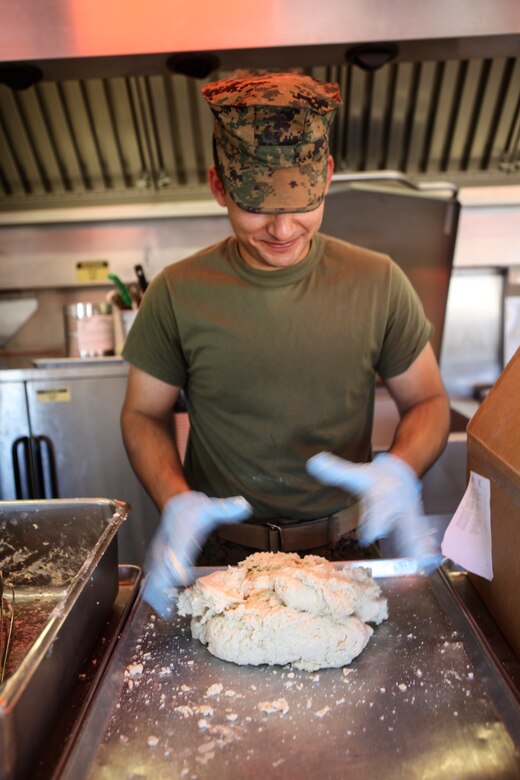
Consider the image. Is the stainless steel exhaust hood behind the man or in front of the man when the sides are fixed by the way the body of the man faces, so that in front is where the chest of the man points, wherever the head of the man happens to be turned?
behind

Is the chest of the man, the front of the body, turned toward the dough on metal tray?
yes

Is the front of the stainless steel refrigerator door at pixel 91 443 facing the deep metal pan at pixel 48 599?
yes

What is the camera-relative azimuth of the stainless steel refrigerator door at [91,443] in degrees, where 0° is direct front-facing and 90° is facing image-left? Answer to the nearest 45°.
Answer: approximately 0°

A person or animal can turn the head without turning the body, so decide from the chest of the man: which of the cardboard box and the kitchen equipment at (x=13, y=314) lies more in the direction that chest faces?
the cardboard box

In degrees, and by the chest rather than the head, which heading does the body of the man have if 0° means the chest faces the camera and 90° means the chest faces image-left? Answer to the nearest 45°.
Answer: approximately 0°

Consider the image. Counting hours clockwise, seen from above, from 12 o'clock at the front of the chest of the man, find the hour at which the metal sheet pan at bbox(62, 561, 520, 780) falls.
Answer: The metal sheet pan is roughly at 12 o'clock from the man.

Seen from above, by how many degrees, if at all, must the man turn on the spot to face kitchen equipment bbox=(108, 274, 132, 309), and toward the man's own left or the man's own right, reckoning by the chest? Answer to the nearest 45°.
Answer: approximately 135° to the man's own right
